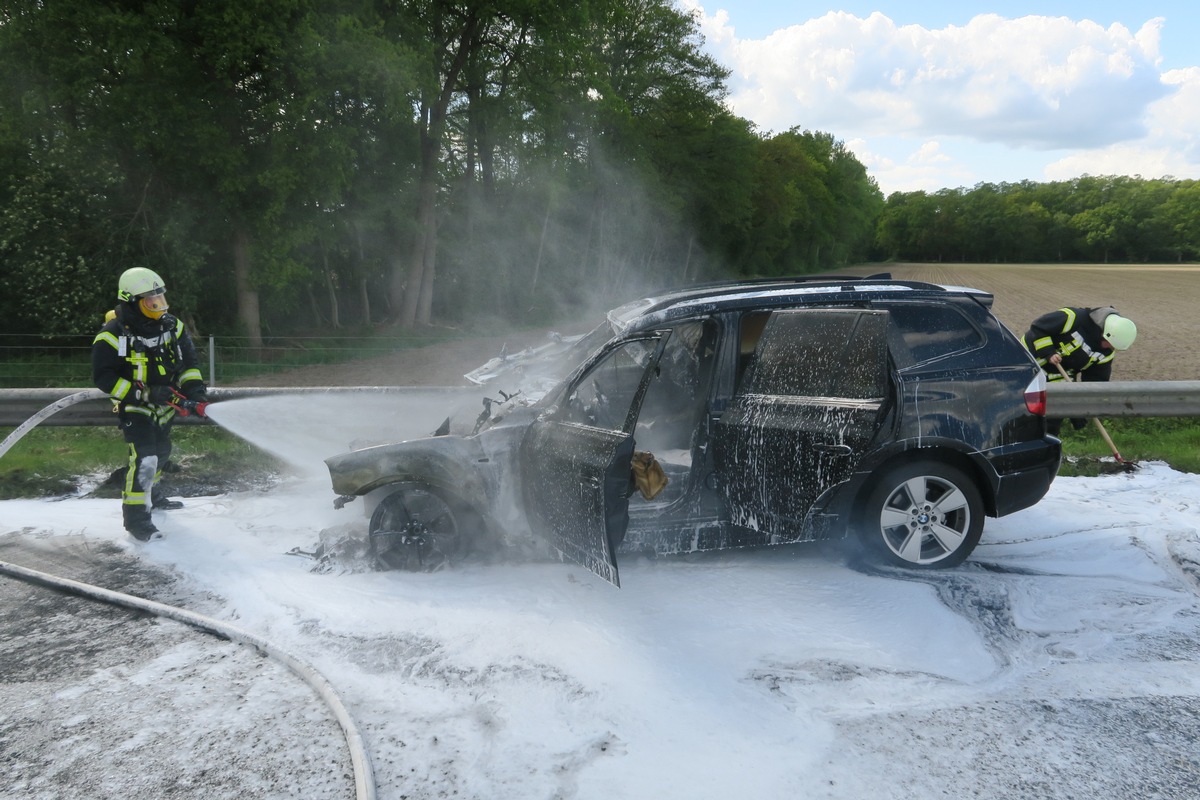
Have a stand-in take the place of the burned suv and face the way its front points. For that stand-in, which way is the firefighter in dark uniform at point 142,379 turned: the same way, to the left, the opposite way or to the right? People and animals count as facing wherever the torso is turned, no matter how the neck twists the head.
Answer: the opposite way

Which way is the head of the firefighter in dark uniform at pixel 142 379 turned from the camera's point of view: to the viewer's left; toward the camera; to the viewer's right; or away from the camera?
to the viewer's right

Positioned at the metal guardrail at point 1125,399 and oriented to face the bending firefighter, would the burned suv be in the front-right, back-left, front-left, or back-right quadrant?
back-left

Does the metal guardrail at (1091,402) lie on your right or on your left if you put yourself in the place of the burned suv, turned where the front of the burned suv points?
on your right

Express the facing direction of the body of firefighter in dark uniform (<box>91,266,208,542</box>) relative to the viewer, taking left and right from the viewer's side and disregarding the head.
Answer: facing the viewer and to the right of the viewer

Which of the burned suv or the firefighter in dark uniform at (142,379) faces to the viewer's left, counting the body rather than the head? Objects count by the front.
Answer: the burned suv

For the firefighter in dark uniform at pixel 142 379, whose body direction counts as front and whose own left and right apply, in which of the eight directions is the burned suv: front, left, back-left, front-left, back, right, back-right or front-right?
front

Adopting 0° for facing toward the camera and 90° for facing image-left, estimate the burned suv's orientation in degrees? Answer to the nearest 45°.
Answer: approximately 90°

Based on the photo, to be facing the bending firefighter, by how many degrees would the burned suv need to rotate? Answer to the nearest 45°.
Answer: approximately 135° to its right

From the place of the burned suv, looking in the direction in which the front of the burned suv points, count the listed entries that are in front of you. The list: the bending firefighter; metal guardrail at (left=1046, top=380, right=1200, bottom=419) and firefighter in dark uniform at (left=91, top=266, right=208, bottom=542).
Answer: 1

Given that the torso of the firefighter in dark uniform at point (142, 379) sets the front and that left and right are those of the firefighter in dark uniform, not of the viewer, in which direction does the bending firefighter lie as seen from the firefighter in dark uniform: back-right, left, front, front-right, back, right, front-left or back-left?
front-left

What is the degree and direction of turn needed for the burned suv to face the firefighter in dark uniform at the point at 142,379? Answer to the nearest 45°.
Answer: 0° — it already faces them

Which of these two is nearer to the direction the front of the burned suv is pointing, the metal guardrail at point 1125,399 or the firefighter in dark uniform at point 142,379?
the firefighter in dark uniform

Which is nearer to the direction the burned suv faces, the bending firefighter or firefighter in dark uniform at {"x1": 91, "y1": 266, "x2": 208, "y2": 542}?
the firefighter in dark uniform

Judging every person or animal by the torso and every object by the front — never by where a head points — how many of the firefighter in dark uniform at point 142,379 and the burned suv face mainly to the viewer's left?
1
